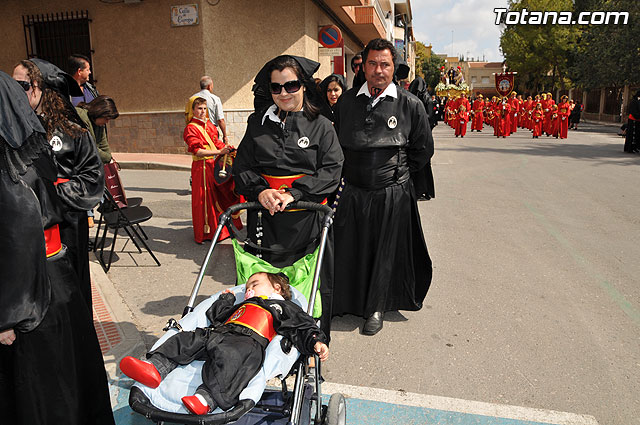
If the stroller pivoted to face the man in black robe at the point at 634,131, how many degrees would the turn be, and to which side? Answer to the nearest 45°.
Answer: approximately 180°

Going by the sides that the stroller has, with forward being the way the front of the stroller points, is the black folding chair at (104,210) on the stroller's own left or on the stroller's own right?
on the stroller's own right

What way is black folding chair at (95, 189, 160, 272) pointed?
to the viewer's right

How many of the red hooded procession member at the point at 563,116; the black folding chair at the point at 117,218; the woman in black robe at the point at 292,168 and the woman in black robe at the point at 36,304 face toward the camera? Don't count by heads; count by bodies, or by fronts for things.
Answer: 2

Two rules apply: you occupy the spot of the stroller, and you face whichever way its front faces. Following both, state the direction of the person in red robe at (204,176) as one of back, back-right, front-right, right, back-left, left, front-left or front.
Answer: back-right

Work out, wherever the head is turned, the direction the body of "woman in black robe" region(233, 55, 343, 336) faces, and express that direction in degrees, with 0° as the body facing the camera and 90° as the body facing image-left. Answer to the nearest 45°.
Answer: approximately 0°

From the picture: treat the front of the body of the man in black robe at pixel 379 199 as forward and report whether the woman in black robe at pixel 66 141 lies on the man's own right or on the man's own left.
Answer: on the man's own right

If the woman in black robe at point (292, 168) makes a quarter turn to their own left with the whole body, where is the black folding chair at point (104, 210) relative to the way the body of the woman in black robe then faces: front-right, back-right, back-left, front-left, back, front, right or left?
back-left
